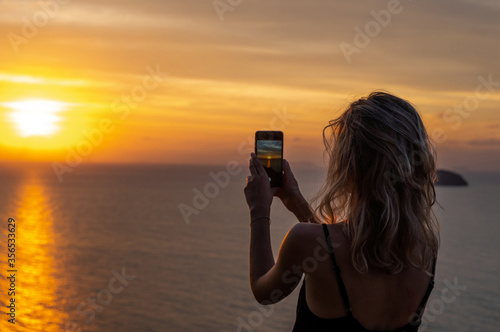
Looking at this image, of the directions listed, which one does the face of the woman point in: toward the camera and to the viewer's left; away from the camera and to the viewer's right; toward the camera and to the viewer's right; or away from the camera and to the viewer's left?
away from the camera and to the viewer's left

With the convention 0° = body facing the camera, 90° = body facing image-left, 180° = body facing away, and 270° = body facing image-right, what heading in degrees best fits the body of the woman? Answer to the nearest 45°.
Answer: approximately 135°
